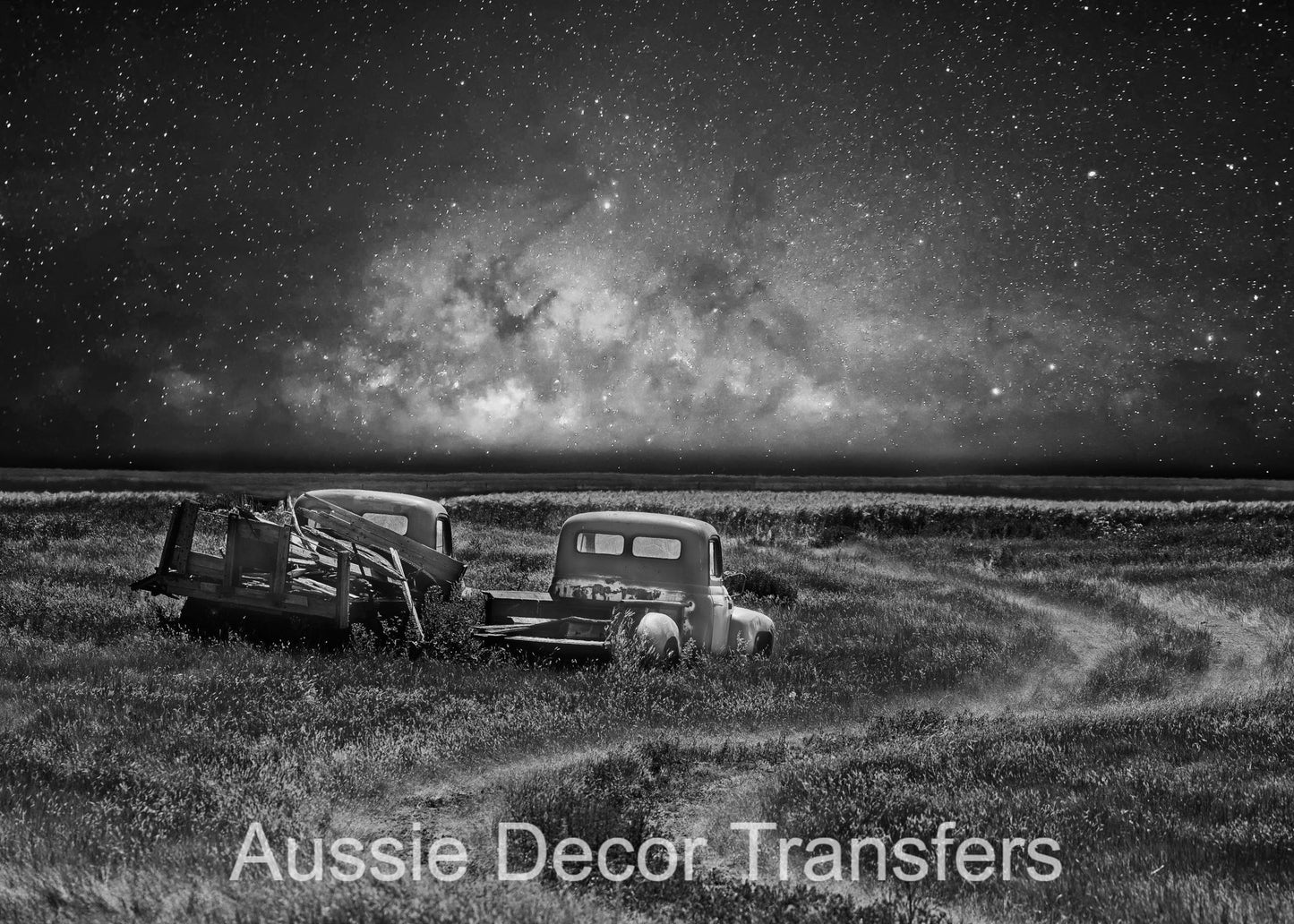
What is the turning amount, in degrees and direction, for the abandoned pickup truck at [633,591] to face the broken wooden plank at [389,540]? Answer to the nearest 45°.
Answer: approximately 135° to its left

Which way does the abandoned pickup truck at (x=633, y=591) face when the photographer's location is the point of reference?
facing away from the viewer and to the right of the viewer
